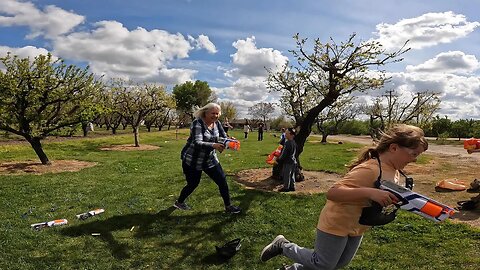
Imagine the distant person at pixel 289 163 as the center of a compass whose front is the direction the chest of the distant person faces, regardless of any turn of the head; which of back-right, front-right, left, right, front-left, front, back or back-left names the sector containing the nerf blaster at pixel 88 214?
front-left

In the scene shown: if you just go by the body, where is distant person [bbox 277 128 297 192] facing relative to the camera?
to the viewer's left

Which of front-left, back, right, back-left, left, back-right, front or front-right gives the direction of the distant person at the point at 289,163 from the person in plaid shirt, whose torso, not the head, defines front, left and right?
left
